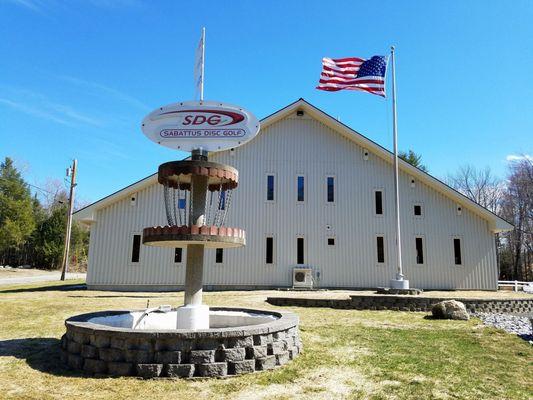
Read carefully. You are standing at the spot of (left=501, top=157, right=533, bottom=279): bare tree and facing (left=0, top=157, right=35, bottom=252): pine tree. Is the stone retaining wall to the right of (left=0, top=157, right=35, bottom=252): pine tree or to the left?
left

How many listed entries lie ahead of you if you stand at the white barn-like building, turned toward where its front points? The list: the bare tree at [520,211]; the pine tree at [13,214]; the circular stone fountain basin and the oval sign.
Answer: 2

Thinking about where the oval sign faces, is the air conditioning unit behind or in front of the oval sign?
behind

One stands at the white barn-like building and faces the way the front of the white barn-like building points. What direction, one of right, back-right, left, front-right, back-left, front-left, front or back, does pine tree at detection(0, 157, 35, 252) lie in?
back-right

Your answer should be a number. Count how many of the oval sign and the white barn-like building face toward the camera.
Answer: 2
